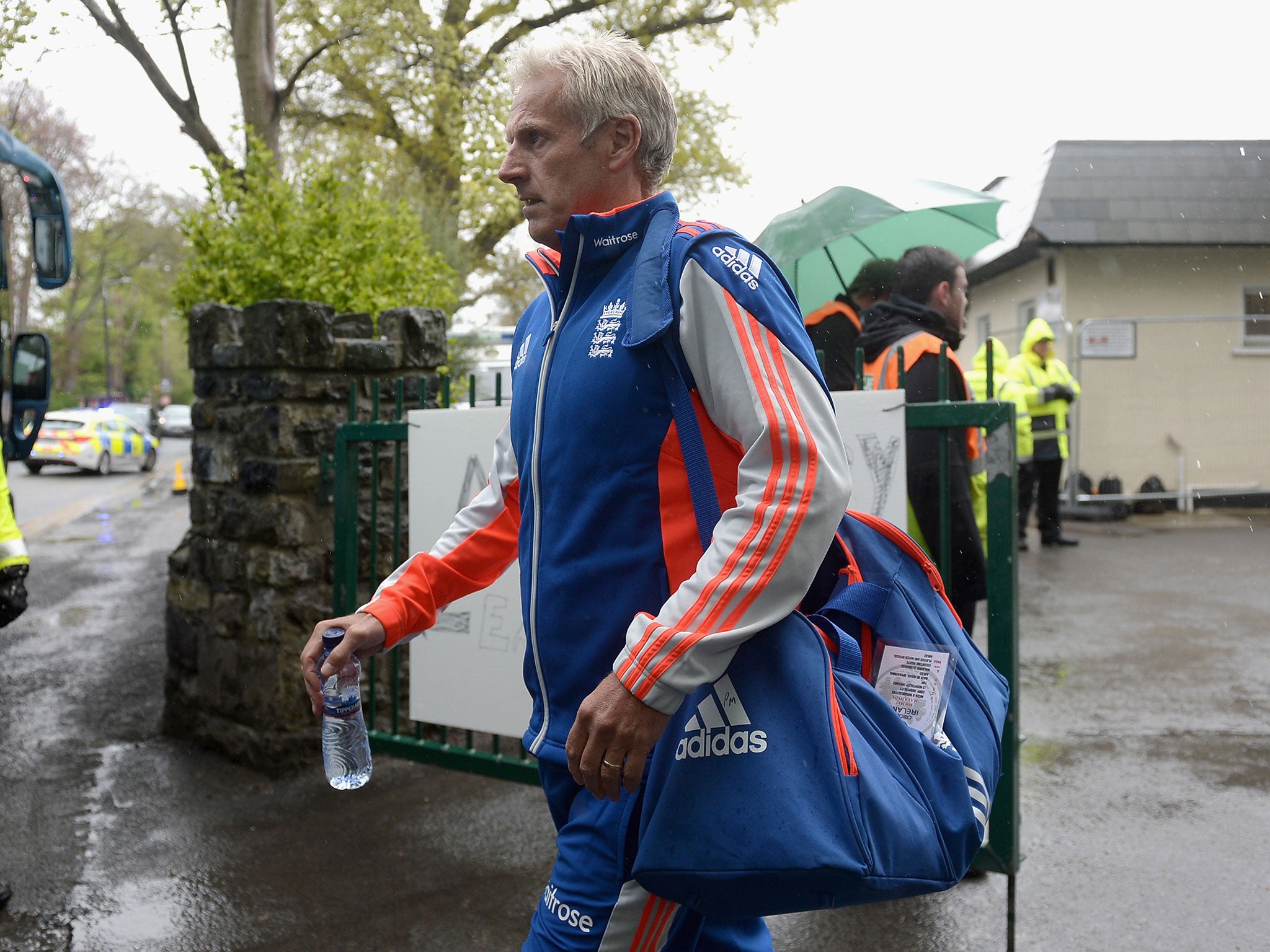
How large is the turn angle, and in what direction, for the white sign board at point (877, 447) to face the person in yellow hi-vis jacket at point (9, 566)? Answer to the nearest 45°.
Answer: approximately 90° to its right

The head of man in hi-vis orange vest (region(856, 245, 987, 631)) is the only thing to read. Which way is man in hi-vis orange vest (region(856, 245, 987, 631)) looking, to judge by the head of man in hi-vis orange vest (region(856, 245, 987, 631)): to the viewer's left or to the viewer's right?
to the viewer's right

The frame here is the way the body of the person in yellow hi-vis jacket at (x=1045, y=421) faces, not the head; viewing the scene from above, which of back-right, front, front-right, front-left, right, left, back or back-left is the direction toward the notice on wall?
back-left

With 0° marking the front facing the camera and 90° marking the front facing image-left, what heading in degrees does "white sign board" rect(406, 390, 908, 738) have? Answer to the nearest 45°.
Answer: approximately 0°

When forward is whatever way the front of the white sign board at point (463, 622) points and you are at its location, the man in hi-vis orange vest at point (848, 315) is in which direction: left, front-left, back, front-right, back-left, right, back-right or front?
back-left

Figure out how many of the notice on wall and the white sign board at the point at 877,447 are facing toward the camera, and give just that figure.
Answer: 2

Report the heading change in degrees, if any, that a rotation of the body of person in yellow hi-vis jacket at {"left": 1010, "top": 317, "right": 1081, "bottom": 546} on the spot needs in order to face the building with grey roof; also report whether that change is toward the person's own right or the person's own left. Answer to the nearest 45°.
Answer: approximately 135° to the person's own left

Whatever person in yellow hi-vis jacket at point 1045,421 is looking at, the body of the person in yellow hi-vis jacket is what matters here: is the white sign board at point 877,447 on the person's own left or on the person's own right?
on the person's own right
